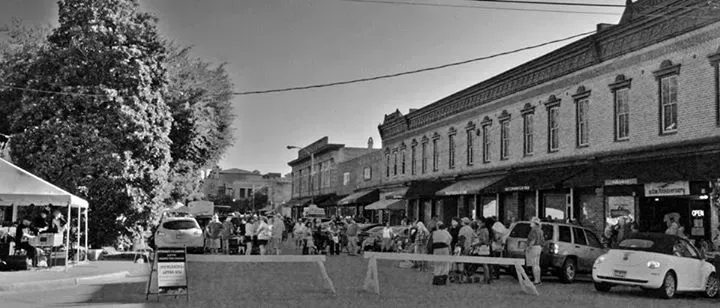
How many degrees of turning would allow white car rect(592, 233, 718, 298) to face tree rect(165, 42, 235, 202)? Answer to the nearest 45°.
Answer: approximately 90° to its left

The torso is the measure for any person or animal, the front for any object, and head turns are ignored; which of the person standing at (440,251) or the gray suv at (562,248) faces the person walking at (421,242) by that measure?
the person standing at (440,251)

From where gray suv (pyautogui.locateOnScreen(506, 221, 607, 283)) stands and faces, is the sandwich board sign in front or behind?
behind

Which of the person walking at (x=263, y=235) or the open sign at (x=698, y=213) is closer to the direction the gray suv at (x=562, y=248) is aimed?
the open sign

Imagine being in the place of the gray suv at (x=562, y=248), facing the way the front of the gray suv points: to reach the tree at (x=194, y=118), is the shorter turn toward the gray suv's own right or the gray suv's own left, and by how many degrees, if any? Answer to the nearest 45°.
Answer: approximately 90° to the gray suv's own left

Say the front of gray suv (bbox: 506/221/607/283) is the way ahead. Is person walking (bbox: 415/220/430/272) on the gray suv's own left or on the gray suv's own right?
on the gray suv's own left

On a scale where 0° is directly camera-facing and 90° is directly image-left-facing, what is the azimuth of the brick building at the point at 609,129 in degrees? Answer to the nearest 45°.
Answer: approximately 45°

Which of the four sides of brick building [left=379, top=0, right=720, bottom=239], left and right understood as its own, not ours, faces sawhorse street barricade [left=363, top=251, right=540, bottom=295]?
front

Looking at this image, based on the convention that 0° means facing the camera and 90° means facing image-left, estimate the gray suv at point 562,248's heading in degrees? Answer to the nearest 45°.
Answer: approximately 225°

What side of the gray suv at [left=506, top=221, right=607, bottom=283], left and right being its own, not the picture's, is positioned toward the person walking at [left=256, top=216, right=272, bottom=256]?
left

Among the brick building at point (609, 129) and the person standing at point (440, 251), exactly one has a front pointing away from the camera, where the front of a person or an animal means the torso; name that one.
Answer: the person standing

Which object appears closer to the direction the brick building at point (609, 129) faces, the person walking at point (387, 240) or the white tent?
the white tent
